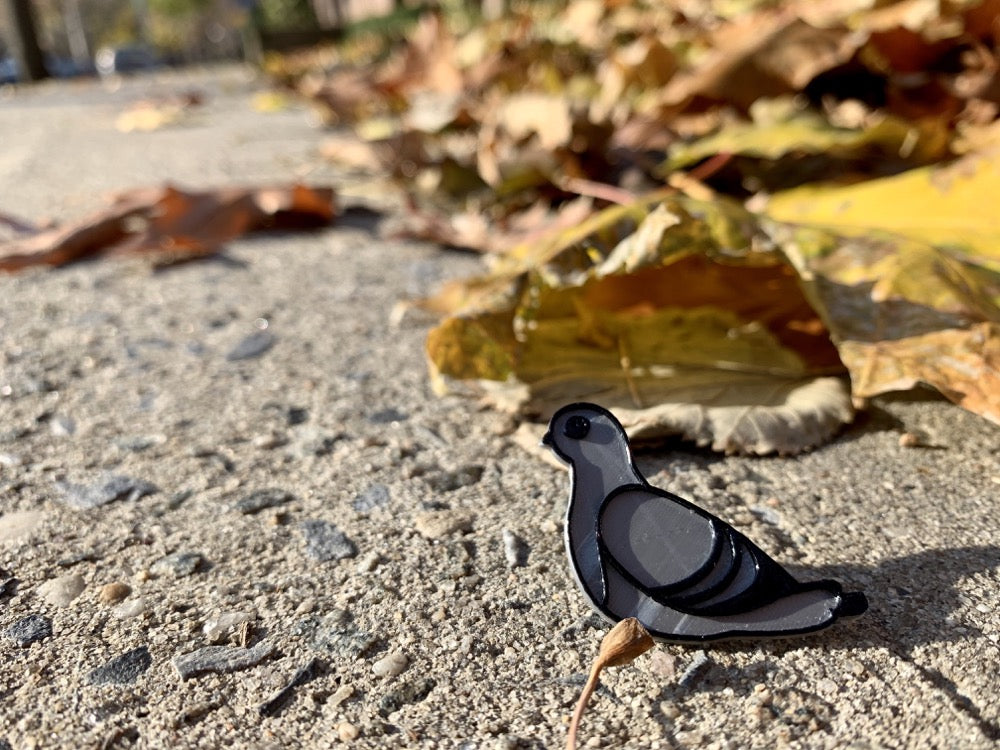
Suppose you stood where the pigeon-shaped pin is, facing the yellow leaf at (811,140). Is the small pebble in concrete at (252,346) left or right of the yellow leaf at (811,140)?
left

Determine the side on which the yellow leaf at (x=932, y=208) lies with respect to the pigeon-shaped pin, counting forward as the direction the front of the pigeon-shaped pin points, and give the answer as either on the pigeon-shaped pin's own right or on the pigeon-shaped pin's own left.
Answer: on the pigeon-shaped pin's own right

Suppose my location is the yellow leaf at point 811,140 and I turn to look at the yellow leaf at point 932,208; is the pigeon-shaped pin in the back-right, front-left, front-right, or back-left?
front-right

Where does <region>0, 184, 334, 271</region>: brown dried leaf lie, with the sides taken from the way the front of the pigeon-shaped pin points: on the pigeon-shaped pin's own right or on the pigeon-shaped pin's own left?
on the pigeon-shaped pin's own right

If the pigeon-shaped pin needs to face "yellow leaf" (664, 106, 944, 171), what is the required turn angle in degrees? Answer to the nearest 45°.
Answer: approximately 90° to its right

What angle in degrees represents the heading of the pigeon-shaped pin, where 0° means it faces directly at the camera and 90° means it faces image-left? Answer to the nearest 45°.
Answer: approximately 90°

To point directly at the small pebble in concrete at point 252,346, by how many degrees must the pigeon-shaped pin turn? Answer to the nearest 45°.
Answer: approximately 45° to its right
